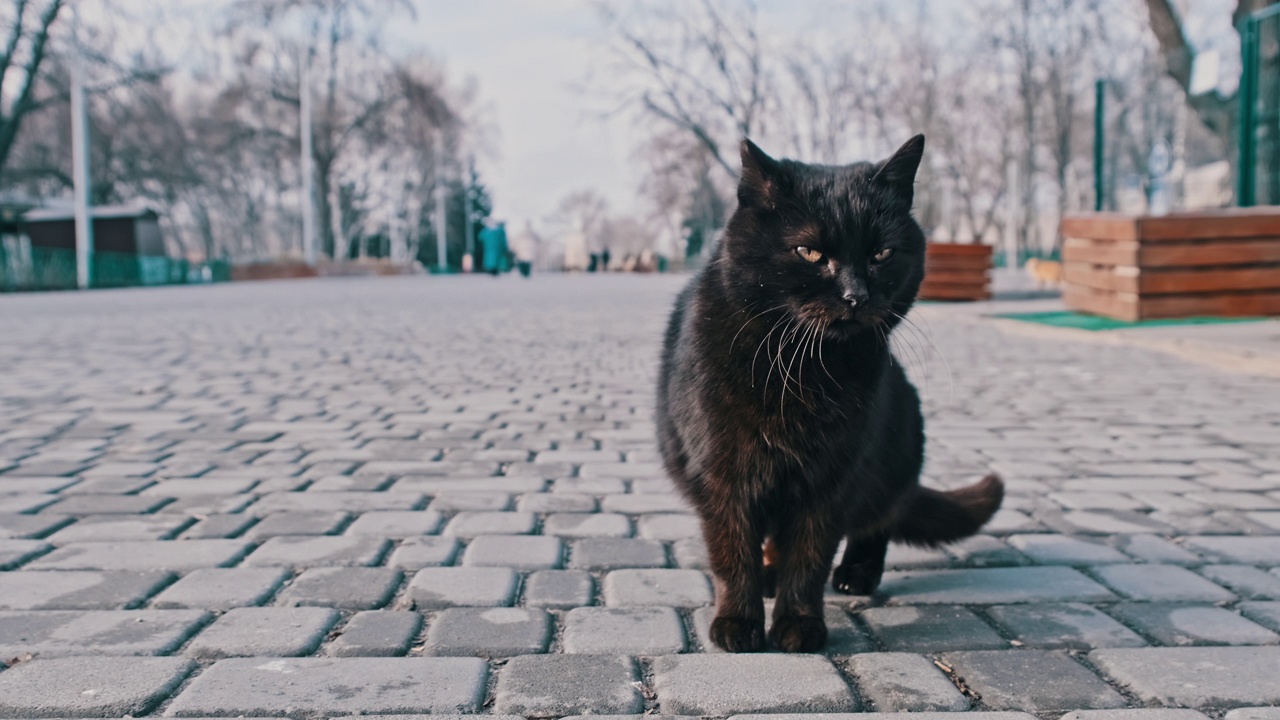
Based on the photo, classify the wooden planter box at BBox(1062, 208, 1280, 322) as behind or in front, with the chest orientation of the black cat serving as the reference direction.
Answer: behind

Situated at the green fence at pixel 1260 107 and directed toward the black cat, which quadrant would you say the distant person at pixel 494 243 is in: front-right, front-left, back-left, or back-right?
back-right

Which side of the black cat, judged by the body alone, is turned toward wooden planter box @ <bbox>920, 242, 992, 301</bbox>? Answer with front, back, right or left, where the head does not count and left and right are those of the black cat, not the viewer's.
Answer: back

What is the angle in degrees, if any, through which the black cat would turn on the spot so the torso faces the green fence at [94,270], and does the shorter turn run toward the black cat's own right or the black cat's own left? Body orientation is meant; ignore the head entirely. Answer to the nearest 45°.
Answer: approximately 135° to the black cat's own right

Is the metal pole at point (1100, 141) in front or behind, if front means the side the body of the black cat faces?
behind

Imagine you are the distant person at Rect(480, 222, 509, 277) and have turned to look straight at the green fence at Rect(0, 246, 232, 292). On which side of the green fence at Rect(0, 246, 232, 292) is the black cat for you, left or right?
left

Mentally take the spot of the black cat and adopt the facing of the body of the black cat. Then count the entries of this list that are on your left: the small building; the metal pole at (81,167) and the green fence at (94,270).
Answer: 0

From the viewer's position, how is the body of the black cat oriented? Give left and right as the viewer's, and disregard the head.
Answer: facing the viewer

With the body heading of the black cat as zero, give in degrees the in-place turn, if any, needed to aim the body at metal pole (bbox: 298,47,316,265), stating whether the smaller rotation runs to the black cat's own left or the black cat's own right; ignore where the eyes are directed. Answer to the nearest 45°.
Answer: approximately 135° to the black cat's own right

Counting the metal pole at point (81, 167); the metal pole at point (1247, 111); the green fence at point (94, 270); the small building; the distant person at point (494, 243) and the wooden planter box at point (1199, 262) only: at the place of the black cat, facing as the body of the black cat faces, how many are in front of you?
0

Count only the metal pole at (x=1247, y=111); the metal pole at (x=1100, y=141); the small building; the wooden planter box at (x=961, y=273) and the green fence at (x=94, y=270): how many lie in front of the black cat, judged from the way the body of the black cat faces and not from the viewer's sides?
0

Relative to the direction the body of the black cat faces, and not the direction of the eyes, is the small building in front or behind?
behind

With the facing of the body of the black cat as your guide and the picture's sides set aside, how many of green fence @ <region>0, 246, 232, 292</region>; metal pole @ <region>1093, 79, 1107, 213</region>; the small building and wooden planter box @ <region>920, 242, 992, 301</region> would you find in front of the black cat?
0

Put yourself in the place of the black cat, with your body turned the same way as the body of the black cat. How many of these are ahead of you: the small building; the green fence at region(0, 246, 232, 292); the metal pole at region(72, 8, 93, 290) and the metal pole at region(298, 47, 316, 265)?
0

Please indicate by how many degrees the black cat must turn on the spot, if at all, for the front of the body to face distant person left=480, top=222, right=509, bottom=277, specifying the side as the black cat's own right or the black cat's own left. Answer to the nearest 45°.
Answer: approximately 180°
